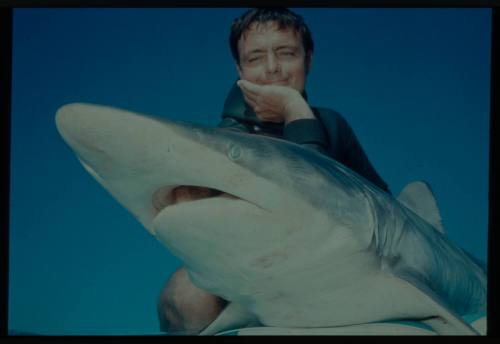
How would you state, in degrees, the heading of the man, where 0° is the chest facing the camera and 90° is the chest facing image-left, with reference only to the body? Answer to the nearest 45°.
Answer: approximately 0°

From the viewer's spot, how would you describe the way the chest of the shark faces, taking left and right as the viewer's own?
facing the viewer and to the left of the viewer
